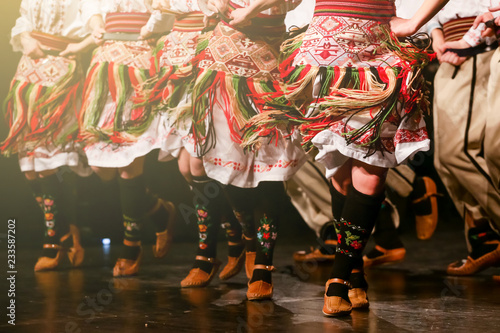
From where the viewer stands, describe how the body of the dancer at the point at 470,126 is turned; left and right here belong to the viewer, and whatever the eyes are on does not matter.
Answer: facing the viewer and to the left of the viewer

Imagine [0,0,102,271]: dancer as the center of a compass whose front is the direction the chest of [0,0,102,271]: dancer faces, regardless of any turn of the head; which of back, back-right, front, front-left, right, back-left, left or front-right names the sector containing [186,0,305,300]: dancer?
left

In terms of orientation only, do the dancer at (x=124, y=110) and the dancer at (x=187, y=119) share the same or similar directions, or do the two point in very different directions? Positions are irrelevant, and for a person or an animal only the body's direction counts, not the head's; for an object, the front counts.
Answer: same or similar directions

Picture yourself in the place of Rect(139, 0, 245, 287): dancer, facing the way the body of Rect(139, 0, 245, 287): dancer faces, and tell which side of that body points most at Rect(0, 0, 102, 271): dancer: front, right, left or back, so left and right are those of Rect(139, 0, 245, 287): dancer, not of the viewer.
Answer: right

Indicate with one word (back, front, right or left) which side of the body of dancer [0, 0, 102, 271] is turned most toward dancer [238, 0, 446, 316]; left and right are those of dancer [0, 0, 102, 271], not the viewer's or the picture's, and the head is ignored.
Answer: left

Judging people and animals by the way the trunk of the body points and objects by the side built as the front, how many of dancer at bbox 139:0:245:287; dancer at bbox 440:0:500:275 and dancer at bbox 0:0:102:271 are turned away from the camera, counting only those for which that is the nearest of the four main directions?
0

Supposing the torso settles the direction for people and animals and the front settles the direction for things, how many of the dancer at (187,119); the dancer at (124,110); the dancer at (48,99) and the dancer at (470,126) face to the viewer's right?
0

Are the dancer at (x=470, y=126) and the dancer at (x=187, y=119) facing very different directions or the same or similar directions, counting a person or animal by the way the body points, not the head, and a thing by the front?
same or similar directions

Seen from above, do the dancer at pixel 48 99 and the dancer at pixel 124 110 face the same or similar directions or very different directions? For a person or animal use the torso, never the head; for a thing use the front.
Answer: same or similar directions

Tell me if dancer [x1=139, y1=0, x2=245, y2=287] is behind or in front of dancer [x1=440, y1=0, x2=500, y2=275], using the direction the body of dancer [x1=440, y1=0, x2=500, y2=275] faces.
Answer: in front
